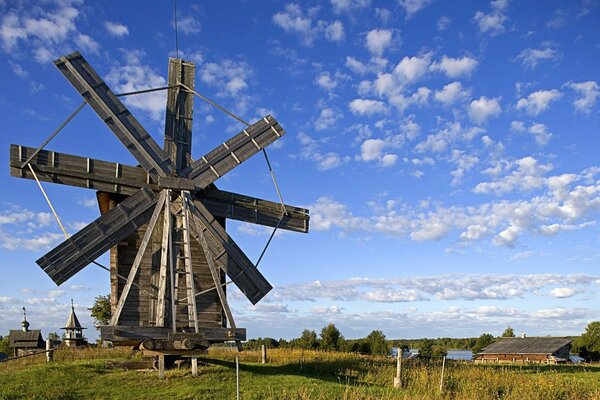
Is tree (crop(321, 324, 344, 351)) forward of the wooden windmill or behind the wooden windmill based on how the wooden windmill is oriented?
behind

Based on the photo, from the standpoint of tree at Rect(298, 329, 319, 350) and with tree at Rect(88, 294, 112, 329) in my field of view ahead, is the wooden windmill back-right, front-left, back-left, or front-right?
front-left

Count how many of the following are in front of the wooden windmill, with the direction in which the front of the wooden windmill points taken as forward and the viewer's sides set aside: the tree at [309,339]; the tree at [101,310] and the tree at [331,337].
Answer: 0

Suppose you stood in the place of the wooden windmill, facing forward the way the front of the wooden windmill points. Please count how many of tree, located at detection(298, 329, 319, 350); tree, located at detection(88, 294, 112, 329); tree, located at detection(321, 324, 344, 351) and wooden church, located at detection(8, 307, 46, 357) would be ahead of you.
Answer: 0

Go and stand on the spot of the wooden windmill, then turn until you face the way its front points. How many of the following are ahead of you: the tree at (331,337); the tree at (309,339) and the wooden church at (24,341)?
0

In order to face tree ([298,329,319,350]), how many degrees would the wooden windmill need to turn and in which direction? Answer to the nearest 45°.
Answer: approximately 180°

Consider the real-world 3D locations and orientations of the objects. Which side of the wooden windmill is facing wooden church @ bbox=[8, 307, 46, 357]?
back

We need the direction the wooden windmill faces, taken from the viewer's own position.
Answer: facing the viewer

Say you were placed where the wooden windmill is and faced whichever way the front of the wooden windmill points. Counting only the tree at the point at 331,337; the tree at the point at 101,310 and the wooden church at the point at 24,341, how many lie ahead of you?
0

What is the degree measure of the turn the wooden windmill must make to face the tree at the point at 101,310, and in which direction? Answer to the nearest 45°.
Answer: approximately 180°
